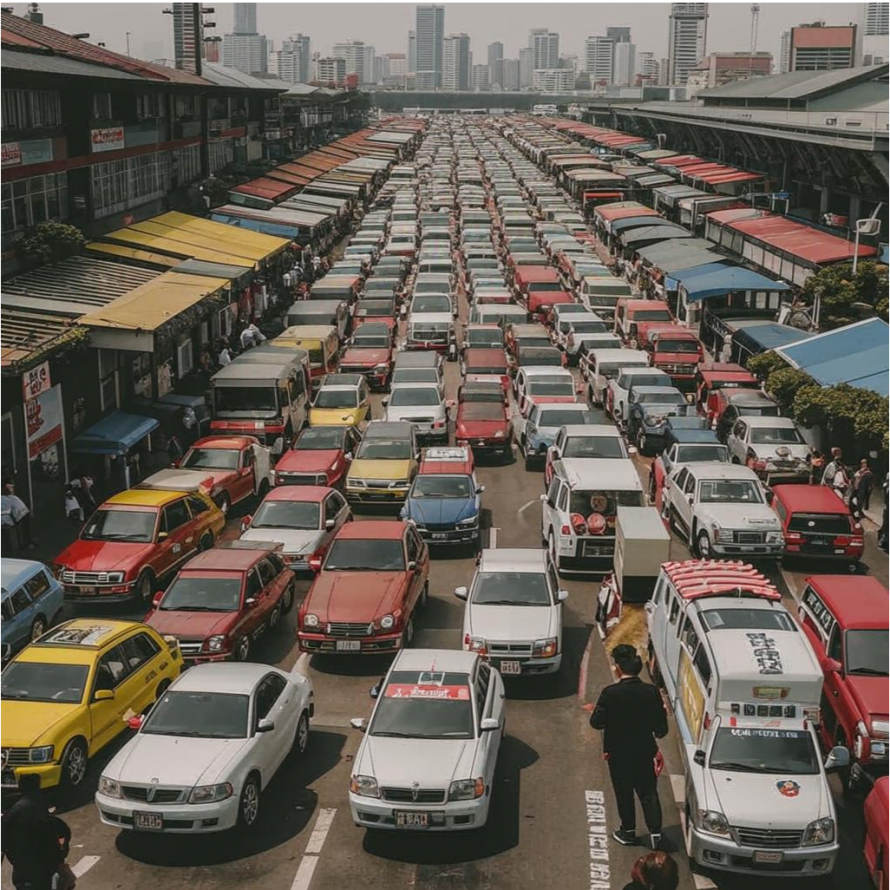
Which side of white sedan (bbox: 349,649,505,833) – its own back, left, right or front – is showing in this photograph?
front

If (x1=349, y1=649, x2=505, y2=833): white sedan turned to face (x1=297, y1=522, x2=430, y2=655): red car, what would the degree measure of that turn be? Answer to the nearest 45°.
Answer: approximately 180°

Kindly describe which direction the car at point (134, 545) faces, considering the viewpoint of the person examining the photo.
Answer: facing the viewer and to the left of the viewer

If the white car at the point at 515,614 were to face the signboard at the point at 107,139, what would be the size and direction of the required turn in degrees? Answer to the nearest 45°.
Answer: approximately 135° to its right

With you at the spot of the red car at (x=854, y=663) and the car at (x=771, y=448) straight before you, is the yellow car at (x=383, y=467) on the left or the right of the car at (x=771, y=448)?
left

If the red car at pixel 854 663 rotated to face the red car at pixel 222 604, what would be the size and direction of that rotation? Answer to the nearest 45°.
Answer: approximately 135° to its right

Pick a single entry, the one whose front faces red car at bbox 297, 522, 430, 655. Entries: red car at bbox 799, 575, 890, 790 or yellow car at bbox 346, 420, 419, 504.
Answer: the yellow car

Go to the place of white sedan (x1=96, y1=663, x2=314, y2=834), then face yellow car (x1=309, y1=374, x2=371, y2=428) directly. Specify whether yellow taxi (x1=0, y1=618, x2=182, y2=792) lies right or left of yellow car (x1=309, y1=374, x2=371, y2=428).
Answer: left

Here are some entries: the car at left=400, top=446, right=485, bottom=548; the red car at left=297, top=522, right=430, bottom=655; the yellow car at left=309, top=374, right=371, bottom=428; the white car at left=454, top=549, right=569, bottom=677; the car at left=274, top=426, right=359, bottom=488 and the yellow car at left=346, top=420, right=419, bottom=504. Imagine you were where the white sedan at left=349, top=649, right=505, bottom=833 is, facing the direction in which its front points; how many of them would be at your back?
6

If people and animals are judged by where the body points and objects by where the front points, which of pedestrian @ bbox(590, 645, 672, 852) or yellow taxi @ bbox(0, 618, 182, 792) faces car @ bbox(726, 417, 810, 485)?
the pedestrian

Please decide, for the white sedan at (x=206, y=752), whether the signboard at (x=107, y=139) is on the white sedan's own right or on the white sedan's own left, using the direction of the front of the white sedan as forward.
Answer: on the white sedan's own right

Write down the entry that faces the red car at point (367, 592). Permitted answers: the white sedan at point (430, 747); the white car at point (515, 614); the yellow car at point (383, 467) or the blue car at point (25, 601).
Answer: the yellow car

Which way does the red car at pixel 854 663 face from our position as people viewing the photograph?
facing the viewer and to the right of the viewer

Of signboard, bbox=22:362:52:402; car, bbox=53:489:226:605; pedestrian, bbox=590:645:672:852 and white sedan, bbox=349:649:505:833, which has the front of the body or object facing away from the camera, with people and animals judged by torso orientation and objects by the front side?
the pedestrian

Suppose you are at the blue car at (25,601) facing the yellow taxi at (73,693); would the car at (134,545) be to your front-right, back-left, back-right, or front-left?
back-left

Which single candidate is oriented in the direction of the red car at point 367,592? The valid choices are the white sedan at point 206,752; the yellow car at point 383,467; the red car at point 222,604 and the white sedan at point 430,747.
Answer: the yellow car

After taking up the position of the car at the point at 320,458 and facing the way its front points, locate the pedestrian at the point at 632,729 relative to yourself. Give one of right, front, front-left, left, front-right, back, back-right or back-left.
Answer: front-left

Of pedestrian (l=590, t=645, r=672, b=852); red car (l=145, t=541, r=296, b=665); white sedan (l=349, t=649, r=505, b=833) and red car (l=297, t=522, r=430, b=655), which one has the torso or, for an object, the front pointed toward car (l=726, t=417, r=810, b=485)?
the pedestrian

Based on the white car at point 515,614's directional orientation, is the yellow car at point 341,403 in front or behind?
behind

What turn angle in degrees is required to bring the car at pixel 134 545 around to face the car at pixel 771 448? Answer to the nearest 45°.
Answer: approximately 135° to its left

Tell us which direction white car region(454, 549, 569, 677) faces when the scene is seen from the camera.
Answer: facing the viewer
